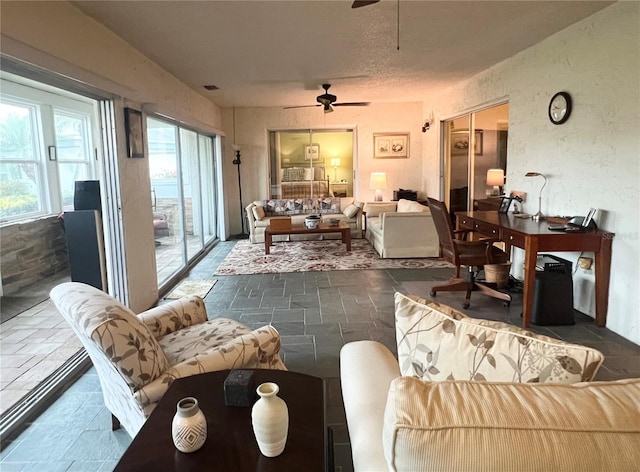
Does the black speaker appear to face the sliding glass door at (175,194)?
no

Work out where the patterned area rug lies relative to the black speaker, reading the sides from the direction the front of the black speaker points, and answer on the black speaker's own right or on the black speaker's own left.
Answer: on the black speaker's own left

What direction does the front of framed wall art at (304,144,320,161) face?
toward the camera

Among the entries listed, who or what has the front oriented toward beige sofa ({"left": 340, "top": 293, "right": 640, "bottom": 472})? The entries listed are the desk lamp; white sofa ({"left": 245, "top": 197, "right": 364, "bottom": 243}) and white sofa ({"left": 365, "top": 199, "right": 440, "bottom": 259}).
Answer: white sofa ({"left": 245, "top": 197, "right": 364, "bottom": 243})

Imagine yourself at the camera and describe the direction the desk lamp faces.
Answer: facing to the left of the viewer

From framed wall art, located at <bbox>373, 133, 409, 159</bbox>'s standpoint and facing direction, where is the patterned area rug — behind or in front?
in front

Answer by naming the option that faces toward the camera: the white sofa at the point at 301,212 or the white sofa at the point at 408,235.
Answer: the white sofa at the point at 301,212

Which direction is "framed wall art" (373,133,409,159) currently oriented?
toward the camera

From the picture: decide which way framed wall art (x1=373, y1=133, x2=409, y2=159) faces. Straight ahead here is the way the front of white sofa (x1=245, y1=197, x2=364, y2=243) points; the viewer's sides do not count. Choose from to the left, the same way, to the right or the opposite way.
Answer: the same way

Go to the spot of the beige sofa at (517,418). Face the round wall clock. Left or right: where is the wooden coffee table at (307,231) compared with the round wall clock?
left

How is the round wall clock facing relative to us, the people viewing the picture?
facing the viewer and to the left of the viewer

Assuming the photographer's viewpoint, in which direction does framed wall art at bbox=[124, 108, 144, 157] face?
facing the viewer and to the right of the viewer

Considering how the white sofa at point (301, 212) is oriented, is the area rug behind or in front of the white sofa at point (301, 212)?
in front

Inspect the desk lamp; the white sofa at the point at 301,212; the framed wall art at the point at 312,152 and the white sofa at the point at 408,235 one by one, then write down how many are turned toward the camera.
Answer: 2

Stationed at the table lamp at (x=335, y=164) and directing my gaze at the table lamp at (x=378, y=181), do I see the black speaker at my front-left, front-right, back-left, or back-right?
front-right

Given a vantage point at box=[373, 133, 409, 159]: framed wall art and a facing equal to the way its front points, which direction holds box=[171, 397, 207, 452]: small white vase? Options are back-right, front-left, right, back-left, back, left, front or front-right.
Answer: front

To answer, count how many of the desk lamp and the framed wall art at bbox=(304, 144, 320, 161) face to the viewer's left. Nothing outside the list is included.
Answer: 1

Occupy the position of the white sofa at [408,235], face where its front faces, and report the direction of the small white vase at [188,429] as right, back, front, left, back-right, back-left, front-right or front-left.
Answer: left

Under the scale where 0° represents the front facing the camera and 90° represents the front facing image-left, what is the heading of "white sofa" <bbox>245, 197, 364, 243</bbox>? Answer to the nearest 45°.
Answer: approximately 0°
